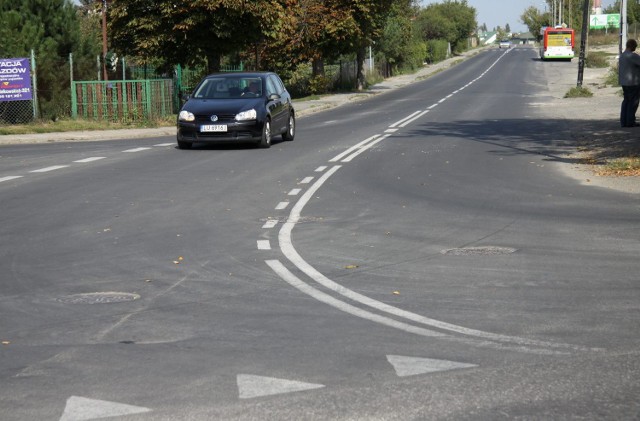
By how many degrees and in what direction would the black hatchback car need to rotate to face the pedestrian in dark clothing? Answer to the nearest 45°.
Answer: approximately 90° to its left

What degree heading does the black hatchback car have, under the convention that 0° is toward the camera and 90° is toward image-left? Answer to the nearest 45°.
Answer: approximately 0°

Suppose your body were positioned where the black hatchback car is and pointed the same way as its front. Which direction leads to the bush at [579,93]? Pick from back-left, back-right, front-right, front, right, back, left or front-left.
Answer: back-left

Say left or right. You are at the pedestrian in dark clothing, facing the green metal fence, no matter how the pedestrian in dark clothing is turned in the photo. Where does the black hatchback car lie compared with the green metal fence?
left
